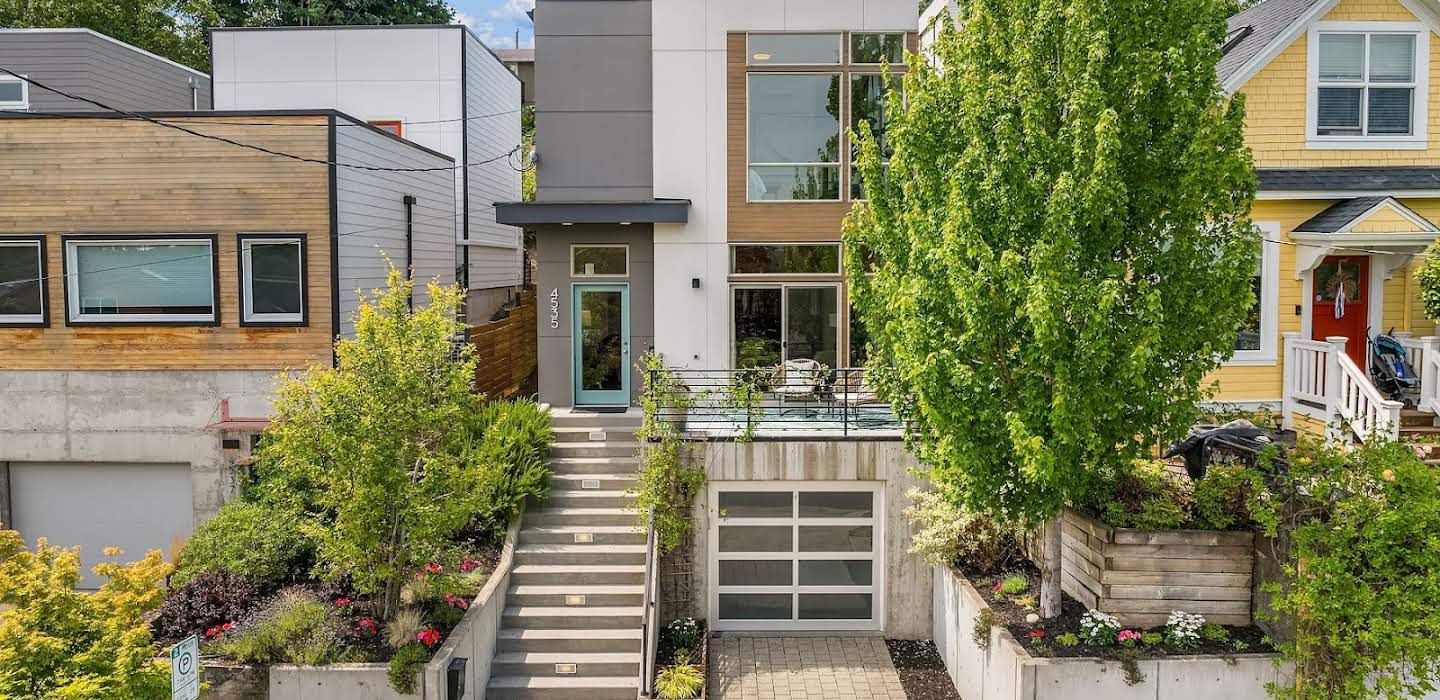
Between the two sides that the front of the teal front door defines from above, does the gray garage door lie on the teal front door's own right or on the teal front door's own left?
on the teal front door's own right

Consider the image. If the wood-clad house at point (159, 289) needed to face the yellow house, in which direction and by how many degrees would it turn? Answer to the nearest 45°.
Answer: approximately 45° to its left

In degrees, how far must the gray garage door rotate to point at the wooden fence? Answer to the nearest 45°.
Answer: approximately 90° to its left

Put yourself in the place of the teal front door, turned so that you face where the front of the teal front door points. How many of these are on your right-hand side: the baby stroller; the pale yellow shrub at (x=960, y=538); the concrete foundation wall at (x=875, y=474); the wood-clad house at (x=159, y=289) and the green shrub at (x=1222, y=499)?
1

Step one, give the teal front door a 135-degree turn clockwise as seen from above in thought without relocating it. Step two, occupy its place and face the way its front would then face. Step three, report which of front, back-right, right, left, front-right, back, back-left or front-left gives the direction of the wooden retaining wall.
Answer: back

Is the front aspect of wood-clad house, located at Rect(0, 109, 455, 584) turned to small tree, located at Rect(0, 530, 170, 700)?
yes

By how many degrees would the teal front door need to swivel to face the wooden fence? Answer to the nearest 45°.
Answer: approximately 135° to its right

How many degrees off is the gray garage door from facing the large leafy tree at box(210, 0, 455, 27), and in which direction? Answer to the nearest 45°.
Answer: approximately 180°

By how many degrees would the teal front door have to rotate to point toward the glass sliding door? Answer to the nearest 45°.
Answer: approximately 90° to its left

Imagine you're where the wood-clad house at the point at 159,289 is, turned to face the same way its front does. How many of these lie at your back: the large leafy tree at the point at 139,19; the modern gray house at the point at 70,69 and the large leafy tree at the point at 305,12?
3

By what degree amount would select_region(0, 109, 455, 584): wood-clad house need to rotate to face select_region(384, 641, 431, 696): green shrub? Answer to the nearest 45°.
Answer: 0° — it already faces it

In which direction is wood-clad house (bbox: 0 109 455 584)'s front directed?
toward the camera

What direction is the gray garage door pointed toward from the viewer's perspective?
toward the camera

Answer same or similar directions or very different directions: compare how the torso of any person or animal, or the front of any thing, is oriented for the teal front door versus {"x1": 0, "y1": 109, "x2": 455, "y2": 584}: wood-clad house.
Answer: same or similar directions

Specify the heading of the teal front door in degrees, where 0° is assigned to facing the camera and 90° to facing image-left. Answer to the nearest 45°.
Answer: approximately 0°

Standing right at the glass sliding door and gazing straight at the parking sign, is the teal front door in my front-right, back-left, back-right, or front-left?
front-right
